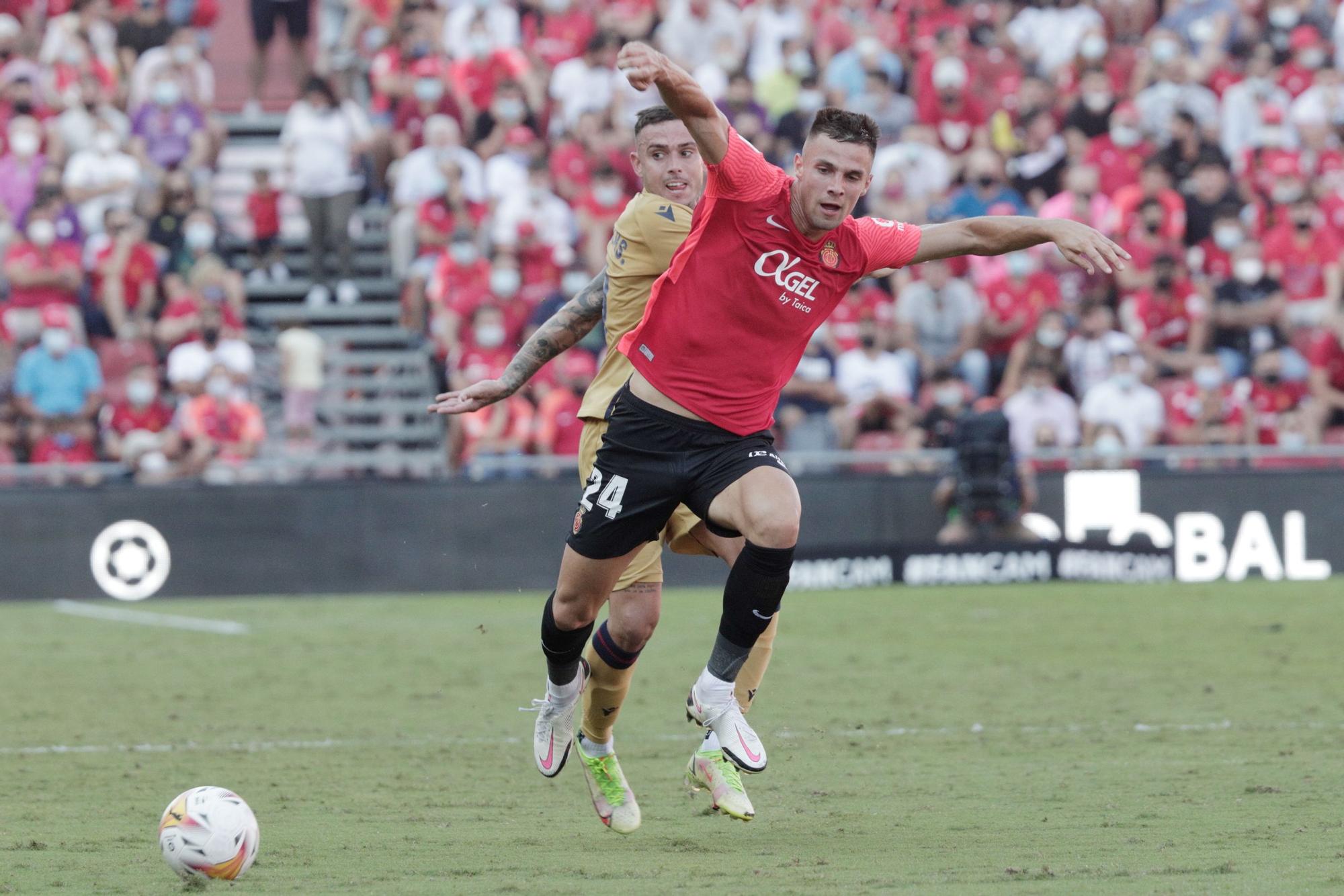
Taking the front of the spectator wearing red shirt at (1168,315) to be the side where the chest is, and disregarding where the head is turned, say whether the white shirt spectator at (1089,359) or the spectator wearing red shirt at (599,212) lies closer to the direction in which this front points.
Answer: the white shirt spectator

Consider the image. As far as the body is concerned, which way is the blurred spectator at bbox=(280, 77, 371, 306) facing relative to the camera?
toward the camera

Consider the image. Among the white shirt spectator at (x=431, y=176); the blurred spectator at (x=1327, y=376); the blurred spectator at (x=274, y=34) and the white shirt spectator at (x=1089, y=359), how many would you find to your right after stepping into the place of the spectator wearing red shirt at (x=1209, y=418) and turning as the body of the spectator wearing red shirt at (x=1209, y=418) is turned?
3

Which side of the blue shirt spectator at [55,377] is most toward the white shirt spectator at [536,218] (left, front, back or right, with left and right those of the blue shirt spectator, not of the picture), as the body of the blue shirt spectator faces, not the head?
left

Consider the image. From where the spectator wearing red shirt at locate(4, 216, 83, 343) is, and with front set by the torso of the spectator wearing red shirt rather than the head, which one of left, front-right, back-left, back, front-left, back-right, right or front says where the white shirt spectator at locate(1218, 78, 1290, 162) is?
left

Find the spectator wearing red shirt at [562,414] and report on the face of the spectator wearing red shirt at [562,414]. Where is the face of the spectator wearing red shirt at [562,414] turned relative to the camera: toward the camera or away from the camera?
toward the camera

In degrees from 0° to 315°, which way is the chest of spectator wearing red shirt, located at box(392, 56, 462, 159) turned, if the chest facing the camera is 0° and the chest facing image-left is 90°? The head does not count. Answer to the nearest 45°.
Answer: approximately 0°

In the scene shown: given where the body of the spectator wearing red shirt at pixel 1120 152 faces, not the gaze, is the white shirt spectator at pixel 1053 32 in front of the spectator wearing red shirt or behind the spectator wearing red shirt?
behind

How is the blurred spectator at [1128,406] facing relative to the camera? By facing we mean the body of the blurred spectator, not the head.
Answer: toward the camera

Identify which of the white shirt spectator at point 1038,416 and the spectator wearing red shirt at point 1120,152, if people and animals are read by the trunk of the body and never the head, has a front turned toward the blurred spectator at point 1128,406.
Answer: the spectator wearing red shirt

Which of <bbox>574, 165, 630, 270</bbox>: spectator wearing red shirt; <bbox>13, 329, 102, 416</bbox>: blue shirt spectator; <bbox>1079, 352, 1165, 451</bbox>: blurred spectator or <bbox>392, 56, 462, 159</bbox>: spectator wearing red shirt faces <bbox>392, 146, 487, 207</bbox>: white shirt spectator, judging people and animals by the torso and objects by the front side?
<bbox>392, 56, 462, 159</bbox>: spectator wearing red shirt

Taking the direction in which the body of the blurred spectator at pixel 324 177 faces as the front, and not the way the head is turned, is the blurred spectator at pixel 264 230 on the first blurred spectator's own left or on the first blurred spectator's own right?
on the first blurred spectator's own right

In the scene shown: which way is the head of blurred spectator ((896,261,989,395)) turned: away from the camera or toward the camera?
toward the camera

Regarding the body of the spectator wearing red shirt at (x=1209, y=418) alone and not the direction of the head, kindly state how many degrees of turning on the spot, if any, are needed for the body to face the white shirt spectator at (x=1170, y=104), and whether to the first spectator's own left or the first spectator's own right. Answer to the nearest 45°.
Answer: approximately 180°
